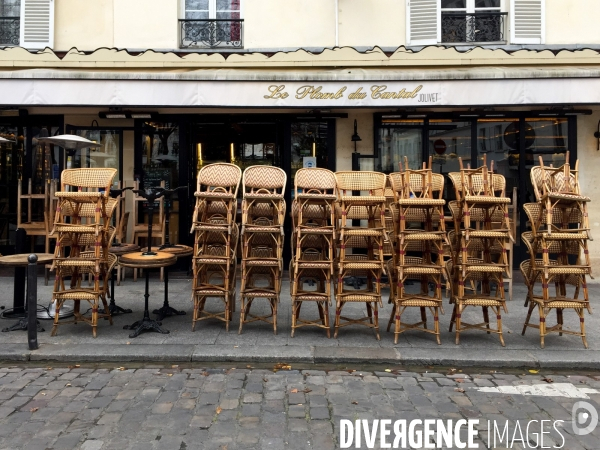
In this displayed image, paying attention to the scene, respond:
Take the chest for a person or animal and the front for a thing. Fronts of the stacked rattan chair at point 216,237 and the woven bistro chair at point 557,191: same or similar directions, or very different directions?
same or similar directions

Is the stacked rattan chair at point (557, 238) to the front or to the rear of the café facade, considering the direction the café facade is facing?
to the front

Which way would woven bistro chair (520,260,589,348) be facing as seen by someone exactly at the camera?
facing the viewer and to the right of the viewer

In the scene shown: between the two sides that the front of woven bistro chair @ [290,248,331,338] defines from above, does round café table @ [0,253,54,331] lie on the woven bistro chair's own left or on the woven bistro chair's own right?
on the woven bistro chair's own right

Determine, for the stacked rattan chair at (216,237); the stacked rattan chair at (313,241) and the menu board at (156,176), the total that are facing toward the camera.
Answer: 3

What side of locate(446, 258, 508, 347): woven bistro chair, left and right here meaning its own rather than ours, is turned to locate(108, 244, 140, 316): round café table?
right

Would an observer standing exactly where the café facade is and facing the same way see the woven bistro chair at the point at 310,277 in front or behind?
in front

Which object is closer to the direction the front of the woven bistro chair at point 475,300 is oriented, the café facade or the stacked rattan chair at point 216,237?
the stacked rattan chair

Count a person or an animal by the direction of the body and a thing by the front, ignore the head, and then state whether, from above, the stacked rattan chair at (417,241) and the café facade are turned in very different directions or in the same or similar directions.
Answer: same or similar directions

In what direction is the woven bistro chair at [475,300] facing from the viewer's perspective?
toward the camera

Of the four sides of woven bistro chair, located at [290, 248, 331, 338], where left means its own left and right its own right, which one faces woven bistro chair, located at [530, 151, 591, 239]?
left

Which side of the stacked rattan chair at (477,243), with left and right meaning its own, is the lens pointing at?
front

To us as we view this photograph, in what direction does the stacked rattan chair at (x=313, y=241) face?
facing the viewer

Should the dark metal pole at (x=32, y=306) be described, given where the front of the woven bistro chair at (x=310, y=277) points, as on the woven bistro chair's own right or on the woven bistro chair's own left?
on the woven bistro chair's own right

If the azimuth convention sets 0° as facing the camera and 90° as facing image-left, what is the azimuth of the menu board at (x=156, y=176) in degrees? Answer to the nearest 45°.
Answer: approximately 0°

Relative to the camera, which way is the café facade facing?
toward the camera
